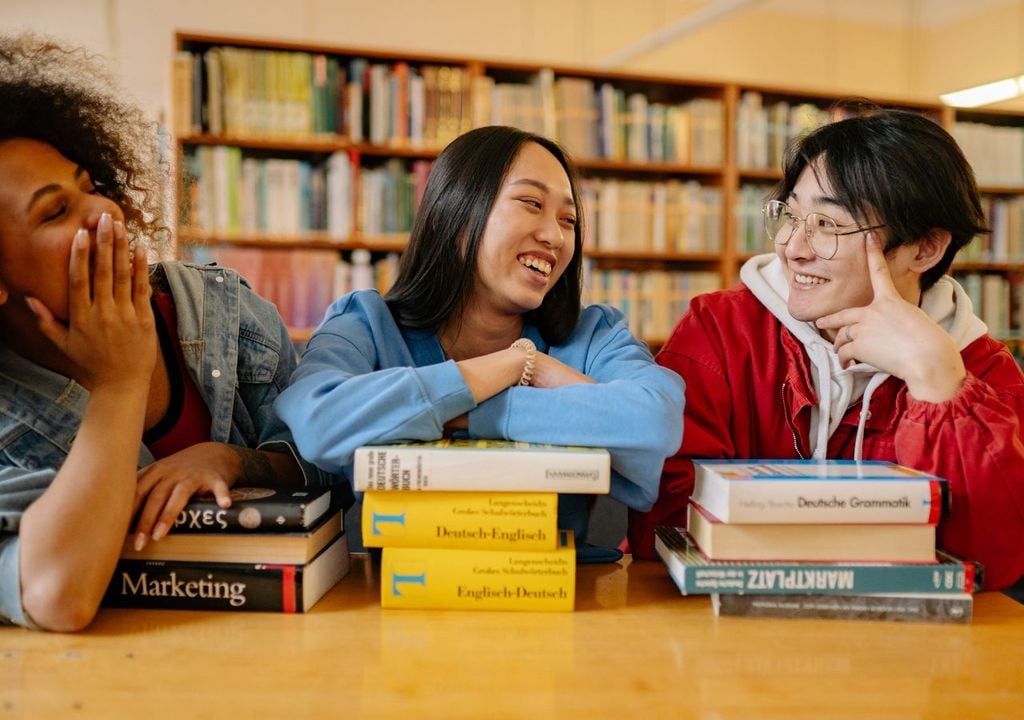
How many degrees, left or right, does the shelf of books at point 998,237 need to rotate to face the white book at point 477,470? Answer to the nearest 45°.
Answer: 0° — it already faces it

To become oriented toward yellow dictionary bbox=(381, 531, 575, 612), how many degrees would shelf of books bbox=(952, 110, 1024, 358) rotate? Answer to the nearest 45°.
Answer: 0° — it already faces it

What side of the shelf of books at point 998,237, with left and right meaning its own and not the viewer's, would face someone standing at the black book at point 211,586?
front

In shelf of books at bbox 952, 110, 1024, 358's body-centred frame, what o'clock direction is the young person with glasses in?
The young person with glasses is roughly at 12 o'clock from the shelf of books.

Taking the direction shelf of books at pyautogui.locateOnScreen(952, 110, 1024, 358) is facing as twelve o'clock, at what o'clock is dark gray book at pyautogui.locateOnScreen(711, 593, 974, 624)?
The dark gray book is roughly at 12 o'clock from the shelf of books.

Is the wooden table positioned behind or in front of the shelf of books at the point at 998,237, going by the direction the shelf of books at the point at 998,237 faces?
in front

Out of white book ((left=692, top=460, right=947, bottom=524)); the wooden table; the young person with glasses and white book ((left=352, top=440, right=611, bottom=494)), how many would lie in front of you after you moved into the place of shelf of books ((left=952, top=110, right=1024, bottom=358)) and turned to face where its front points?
4

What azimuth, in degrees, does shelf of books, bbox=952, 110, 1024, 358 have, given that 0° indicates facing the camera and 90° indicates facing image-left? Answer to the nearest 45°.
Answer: approximately 0°

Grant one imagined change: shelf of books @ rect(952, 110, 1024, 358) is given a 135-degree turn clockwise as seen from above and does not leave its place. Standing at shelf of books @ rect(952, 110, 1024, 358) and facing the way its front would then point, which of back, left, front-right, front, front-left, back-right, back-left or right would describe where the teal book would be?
back-left

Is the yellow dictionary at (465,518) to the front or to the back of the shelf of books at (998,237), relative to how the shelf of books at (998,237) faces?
to the front

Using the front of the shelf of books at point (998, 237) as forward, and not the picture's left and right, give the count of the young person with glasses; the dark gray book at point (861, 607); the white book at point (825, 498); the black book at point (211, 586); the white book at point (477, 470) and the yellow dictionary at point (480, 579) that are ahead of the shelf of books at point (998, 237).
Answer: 6

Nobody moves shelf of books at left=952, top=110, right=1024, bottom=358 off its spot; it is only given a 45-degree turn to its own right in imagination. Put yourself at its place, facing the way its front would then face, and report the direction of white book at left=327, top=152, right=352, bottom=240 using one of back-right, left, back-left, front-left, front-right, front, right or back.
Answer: front
